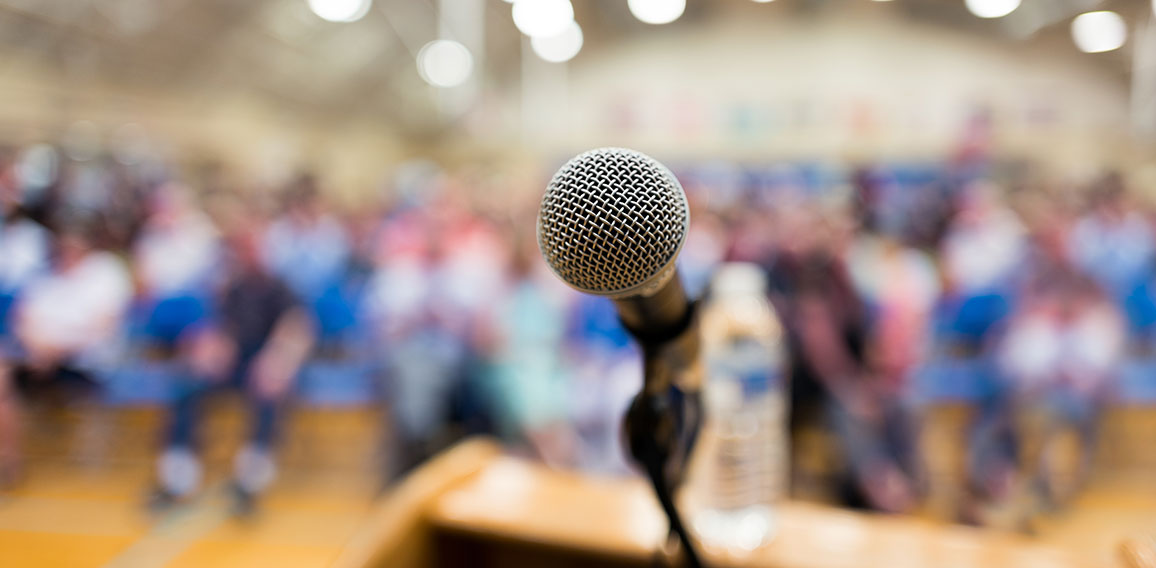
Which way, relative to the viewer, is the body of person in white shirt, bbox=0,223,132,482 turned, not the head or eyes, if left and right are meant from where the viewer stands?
facing the viewer and to the left of the viewer

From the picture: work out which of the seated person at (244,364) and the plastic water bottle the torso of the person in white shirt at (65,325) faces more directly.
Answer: the plastic water bottle

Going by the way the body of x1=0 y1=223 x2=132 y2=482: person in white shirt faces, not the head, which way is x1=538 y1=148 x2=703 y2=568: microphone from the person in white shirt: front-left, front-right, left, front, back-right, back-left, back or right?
front-left

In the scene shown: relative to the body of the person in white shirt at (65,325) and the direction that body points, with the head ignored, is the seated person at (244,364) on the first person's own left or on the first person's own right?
on the first person's own left

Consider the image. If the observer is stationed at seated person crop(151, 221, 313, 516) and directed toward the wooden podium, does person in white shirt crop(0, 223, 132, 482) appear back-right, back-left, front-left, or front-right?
back-right

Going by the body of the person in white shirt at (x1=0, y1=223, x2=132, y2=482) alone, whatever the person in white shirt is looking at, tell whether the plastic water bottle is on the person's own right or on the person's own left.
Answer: on the person's own left
